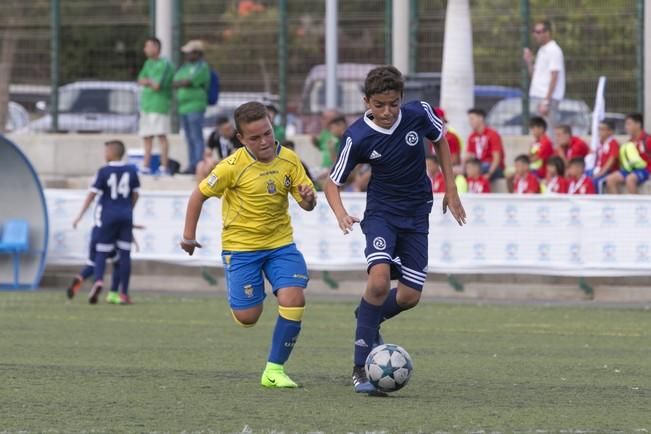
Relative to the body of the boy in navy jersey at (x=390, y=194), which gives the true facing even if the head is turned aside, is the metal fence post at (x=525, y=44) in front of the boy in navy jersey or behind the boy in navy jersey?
behind

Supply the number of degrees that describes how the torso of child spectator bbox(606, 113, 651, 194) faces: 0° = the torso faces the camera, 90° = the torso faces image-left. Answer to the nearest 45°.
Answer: approximately 45°

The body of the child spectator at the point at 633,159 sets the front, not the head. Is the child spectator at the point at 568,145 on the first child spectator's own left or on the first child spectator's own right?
on the first child spectator's own right

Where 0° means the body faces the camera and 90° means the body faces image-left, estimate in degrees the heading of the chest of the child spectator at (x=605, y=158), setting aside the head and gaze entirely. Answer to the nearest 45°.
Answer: approximately 45°

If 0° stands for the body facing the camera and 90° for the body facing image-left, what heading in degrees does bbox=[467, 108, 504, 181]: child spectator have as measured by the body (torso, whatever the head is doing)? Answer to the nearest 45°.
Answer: approximately 45°

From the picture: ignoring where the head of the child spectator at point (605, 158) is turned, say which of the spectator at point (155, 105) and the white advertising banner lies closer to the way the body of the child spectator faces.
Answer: the white advertising banner

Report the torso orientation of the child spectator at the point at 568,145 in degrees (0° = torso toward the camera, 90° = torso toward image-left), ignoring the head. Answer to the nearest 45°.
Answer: approximately 45°
